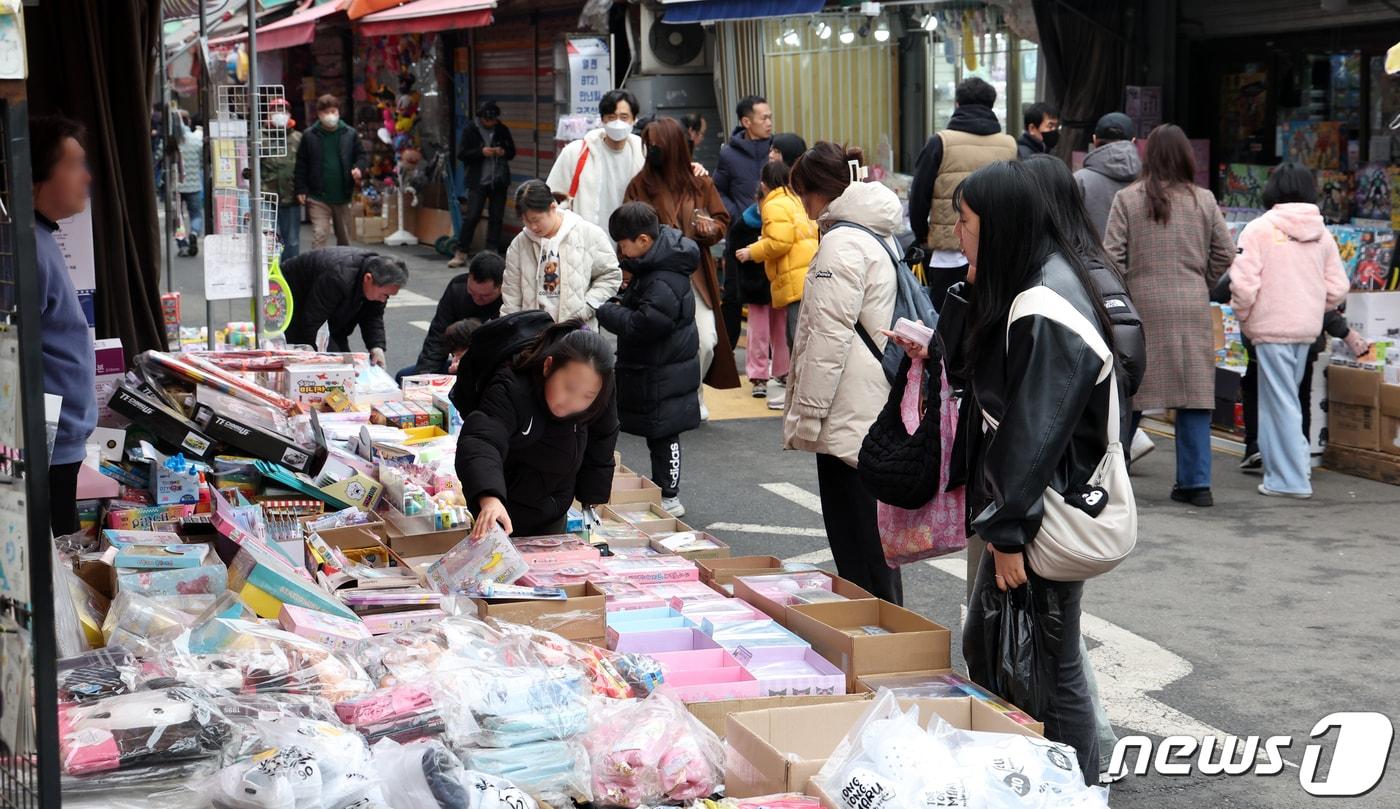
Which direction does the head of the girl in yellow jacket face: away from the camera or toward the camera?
away from the camera

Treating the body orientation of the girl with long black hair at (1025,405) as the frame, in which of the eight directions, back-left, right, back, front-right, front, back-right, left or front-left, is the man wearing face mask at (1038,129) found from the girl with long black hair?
right

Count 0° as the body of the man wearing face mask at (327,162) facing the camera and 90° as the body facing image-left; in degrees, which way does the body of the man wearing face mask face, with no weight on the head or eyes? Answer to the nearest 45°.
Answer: approximately 0°

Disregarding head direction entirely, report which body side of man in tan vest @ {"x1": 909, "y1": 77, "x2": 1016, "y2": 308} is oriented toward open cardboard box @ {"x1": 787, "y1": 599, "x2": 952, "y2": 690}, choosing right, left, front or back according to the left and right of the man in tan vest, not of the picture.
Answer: back

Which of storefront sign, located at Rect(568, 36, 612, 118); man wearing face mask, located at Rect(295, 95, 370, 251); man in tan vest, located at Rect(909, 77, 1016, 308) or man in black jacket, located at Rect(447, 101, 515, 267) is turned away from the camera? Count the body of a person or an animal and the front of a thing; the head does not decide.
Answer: the man in tan vest

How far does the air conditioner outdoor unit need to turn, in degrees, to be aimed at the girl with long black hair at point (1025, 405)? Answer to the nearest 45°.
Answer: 0° — it already faces them

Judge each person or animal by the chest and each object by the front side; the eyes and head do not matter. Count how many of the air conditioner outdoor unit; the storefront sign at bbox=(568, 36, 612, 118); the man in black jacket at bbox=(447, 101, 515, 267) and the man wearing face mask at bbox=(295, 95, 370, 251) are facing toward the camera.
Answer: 4

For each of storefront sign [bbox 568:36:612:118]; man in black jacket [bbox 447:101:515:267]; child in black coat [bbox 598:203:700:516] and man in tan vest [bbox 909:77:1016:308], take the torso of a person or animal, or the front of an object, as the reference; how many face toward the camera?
2

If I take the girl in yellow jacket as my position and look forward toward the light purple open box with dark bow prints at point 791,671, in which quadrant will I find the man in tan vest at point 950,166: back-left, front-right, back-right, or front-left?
back-left

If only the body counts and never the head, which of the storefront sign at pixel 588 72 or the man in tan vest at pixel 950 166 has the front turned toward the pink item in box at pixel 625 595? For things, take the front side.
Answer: the storefront sign

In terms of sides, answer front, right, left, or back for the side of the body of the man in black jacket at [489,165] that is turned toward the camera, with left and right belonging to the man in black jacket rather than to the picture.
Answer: front

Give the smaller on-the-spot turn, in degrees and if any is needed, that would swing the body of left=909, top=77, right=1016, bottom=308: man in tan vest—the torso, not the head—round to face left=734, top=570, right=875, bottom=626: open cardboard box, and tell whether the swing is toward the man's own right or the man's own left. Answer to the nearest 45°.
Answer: approximately 180°

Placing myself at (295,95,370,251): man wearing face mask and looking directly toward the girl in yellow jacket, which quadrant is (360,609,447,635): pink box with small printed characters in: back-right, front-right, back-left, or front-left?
front-right

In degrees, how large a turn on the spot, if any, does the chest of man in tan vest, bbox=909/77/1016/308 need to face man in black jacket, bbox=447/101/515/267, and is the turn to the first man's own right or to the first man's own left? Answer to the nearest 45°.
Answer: approximately 45° to the first man's own left

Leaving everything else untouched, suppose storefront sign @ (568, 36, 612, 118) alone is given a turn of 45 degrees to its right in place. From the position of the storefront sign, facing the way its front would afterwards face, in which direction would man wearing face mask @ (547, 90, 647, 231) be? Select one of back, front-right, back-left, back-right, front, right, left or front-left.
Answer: front-left
